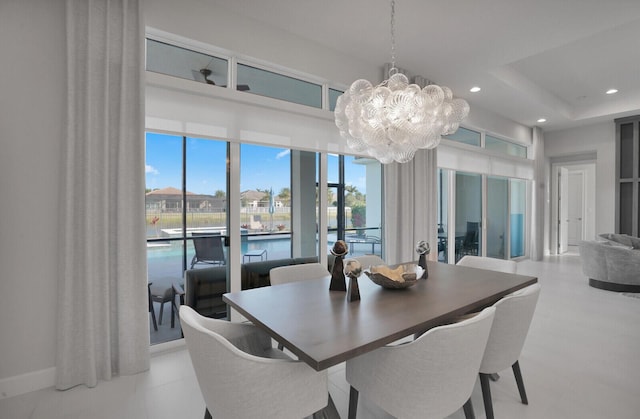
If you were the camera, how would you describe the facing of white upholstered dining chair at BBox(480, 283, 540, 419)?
facing away from the viewer and to the left of the viewer

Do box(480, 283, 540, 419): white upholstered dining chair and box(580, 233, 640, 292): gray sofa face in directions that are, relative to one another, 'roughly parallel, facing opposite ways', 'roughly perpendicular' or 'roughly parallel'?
roughly perpendicular

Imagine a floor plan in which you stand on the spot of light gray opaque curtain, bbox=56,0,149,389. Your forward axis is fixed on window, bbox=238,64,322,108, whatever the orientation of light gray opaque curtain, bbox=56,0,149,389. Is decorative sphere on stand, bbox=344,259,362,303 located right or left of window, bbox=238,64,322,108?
right

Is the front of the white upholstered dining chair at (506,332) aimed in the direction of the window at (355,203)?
yes
